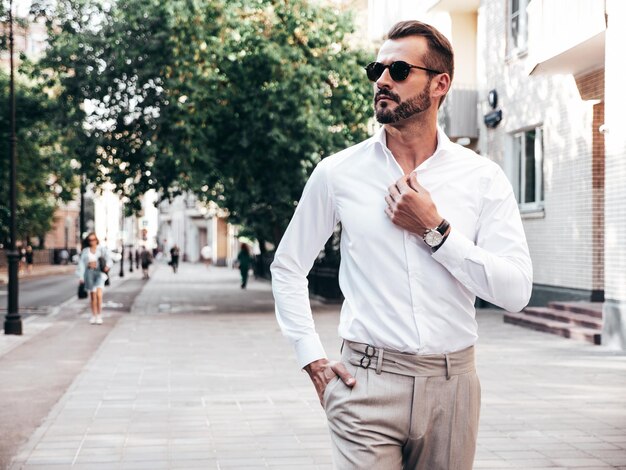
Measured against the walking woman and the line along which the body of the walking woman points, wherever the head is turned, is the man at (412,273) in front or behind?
in front

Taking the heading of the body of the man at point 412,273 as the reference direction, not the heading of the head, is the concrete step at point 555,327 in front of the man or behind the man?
behind

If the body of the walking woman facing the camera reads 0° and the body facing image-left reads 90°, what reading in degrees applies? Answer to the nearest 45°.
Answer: approximately 0°

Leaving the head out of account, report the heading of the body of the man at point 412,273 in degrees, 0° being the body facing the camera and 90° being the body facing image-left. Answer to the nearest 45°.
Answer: approximately 0°

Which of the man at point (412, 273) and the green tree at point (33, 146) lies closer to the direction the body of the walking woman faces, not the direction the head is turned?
the man

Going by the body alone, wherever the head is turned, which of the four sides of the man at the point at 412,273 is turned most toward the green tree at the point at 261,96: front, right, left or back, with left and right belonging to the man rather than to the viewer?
back

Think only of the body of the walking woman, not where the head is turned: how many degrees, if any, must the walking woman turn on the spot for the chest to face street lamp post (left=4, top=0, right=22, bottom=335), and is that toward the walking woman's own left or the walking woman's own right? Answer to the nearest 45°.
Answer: approximately 45° to the walking woman's own right

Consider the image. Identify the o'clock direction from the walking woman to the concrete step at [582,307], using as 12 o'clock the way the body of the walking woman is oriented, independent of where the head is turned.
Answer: The concrete step is roughly at 10 o'clock from the walking woman.

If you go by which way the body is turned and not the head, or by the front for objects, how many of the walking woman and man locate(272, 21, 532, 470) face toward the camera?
2
